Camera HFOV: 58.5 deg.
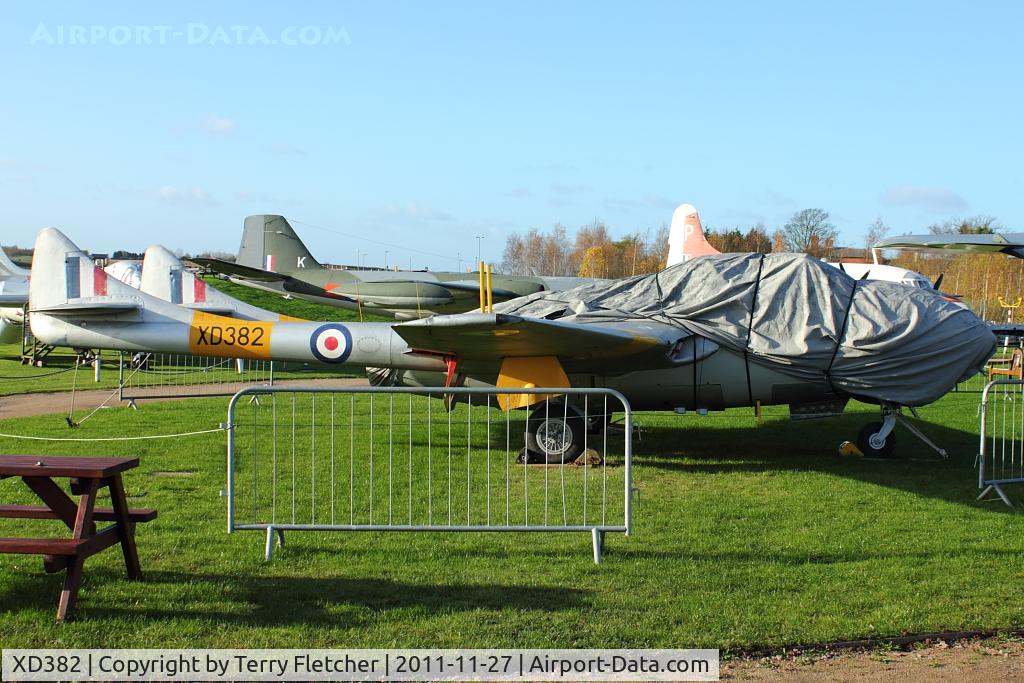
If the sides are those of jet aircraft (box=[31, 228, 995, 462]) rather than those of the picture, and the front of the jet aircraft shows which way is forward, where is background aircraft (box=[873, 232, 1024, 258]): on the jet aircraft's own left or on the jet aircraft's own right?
on the jet aircraft's own left

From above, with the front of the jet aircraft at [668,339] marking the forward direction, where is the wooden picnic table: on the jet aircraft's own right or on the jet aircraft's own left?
on the jet aircraft's own right

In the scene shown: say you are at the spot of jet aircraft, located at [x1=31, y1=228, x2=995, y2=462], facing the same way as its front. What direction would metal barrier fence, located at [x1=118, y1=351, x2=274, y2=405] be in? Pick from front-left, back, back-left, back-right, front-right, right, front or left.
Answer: back-left

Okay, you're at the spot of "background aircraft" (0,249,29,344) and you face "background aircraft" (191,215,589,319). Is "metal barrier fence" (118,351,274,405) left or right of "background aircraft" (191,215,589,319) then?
right

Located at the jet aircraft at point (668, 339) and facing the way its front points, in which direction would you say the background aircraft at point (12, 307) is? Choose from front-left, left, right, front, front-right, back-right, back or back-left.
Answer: back-left

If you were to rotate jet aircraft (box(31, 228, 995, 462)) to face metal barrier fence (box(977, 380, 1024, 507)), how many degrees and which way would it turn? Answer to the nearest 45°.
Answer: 0° — it already faces it

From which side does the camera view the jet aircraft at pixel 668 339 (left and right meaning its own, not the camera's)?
right
